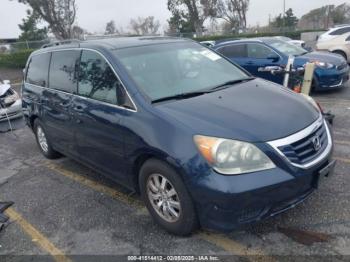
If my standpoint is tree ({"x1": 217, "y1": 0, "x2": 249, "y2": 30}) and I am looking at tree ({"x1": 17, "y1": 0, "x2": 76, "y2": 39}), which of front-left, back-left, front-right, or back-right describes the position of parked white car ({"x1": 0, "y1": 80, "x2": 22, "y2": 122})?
front-left

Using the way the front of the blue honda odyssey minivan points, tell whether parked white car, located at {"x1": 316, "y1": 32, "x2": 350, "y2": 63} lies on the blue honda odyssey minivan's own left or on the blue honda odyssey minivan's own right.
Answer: on the blue honda odyssey minivan's own left

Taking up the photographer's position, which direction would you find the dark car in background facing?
facing the viewer and to the right of the viewer

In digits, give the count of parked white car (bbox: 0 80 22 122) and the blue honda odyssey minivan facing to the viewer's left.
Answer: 0

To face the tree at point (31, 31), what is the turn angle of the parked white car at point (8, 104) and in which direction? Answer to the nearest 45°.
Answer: approximately 135° to its left

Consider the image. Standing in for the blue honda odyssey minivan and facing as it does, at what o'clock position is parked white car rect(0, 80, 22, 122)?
The parked white car is roughly at 6 o'clock from the blue honda odyssey minivan.

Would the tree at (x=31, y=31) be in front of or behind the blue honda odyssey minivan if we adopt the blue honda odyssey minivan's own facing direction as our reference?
behind

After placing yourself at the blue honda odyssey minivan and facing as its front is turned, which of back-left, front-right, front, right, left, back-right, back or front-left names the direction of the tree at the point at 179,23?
back-left

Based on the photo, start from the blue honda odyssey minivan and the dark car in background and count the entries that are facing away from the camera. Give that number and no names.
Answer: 0

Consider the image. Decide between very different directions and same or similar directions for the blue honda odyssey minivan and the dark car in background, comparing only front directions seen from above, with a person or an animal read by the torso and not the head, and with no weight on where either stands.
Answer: same or similar directions

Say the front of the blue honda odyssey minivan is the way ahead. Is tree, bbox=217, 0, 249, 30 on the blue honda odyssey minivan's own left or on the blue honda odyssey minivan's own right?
on the blue honda odyssey minivan's own left

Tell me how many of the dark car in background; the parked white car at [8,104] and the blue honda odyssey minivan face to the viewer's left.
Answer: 0
